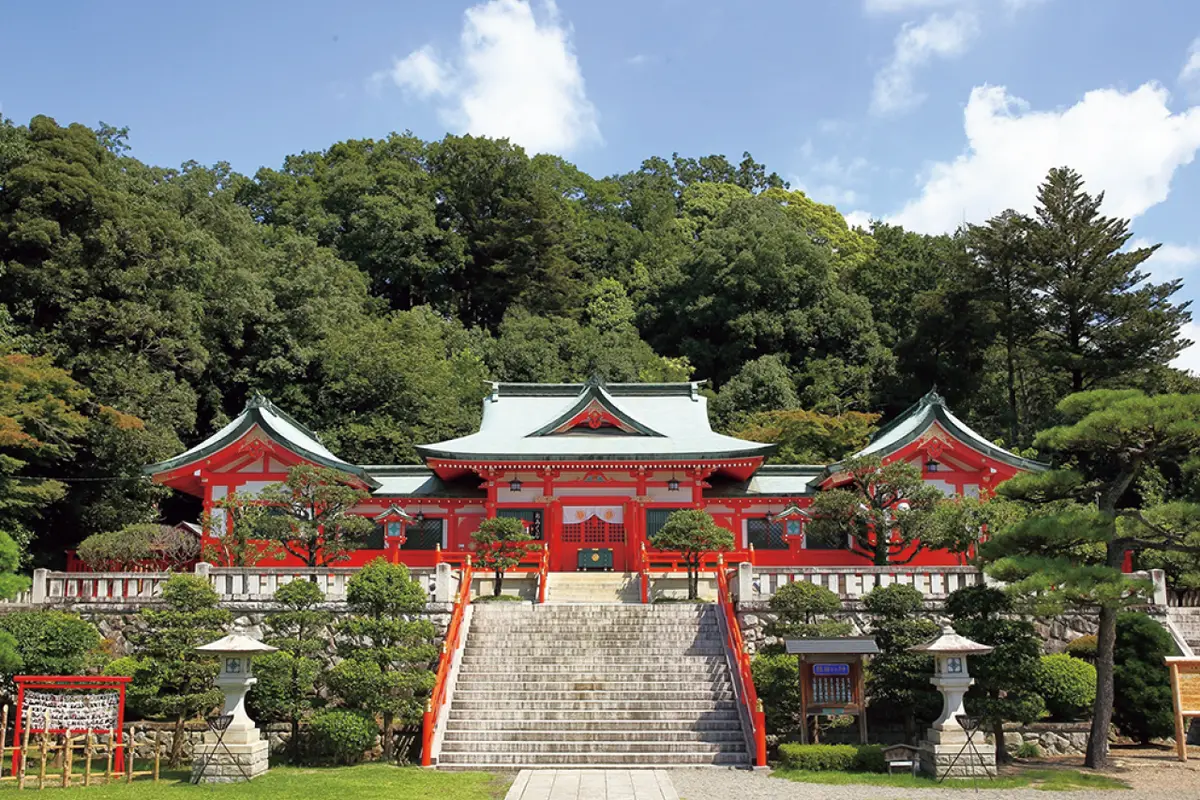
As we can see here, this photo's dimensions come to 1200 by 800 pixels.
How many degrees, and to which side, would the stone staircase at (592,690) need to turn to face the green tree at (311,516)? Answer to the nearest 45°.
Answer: approximately 135° to its right

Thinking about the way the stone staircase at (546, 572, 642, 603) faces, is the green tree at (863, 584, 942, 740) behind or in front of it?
in front

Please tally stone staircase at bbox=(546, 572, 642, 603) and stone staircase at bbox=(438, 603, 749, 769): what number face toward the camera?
2

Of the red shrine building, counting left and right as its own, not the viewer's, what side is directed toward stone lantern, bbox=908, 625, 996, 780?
front

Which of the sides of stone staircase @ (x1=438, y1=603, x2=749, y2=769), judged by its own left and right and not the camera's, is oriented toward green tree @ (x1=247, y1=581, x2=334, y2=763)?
right

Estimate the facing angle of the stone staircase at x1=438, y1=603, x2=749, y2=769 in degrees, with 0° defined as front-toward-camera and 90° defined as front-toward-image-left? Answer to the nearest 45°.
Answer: approximately 0°

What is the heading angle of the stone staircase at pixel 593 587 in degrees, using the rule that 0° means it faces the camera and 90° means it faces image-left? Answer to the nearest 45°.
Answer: approximately 0°

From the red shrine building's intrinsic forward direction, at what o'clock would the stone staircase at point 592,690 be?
The stone staircase is roughly at 12 o'clock from the red shrine building.

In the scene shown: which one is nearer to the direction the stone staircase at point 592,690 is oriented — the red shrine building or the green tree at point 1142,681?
the green tree

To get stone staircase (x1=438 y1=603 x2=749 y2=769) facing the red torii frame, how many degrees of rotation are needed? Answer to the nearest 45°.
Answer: approximately 90° to its right
